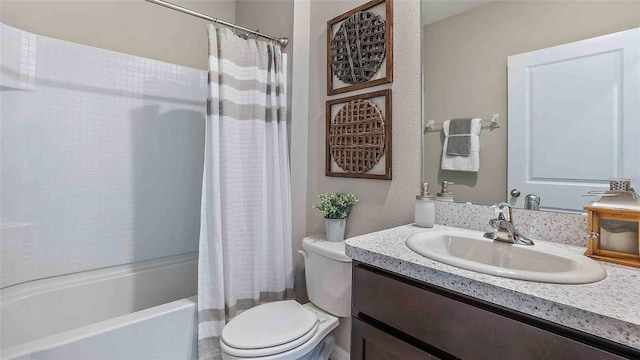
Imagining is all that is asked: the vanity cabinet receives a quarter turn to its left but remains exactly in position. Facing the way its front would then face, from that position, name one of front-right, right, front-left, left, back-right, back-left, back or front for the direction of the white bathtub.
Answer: back-right

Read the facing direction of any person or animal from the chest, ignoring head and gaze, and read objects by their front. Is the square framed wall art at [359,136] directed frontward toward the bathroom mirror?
no

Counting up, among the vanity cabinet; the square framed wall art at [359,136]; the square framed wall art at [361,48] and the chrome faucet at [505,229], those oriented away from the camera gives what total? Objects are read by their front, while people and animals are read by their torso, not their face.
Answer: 0

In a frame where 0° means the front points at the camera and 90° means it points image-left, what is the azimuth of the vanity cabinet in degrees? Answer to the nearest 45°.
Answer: approximately 45°

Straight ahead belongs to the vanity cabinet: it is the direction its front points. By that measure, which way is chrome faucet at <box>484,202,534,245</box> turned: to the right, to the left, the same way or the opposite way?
the same way

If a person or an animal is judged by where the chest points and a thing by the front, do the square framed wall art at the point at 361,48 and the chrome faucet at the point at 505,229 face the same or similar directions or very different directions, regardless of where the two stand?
same or similar directions

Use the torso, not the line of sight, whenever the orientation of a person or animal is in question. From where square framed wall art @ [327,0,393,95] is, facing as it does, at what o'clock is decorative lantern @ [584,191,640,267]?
The decorative lantern is roughly at 9 o'clock from the square framed wall art.

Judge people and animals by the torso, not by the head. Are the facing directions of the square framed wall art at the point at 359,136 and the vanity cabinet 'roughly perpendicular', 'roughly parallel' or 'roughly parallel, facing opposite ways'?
roughly parallel

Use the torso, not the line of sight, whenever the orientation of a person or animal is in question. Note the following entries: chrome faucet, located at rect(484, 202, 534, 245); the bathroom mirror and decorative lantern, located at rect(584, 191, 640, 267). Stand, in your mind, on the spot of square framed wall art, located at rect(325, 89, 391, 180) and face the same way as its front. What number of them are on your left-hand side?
3

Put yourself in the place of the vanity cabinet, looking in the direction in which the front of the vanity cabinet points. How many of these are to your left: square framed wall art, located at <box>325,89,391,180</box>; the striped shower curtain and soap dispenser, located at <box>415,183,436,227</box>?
0

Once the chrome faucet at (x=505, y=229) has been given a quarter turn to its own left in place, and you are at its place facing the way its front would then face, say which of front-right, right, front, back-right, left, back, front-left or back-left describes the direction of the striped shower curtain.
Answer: back-right

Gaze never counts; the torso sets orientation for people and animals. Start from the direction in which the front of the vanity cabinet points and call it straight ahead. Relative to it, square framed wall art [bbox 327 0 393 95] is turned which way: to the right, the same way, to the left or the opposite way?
the same way

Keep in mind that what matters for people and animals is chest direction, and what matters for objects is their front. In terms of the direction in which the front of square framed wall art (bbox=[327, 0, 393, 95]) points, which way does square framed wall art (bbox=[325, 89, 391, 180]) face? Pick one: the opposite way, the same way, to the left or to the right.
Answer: the same way

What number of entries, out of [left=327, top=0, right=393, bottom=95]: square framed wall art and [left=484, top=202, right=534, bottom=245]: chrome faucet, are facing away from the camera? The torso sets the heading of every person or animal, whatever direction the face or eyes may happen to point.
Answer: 0

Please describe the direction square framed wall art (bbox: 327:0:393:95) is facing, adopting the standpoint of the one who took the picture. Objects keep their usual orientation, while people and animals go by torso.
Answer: facing the viewer and to the left of the viewer

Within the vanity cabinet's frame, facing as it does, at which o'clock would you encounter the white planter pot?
The white planter pot is roughly at 3 o'clock from the vanity cabinet.
